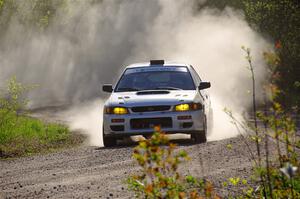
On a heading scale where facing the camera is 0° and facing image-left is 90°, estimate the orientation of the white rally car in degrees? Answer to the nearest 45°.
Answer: approximately 0°

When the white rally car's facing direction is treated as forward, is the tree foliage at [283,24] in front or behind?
behind
